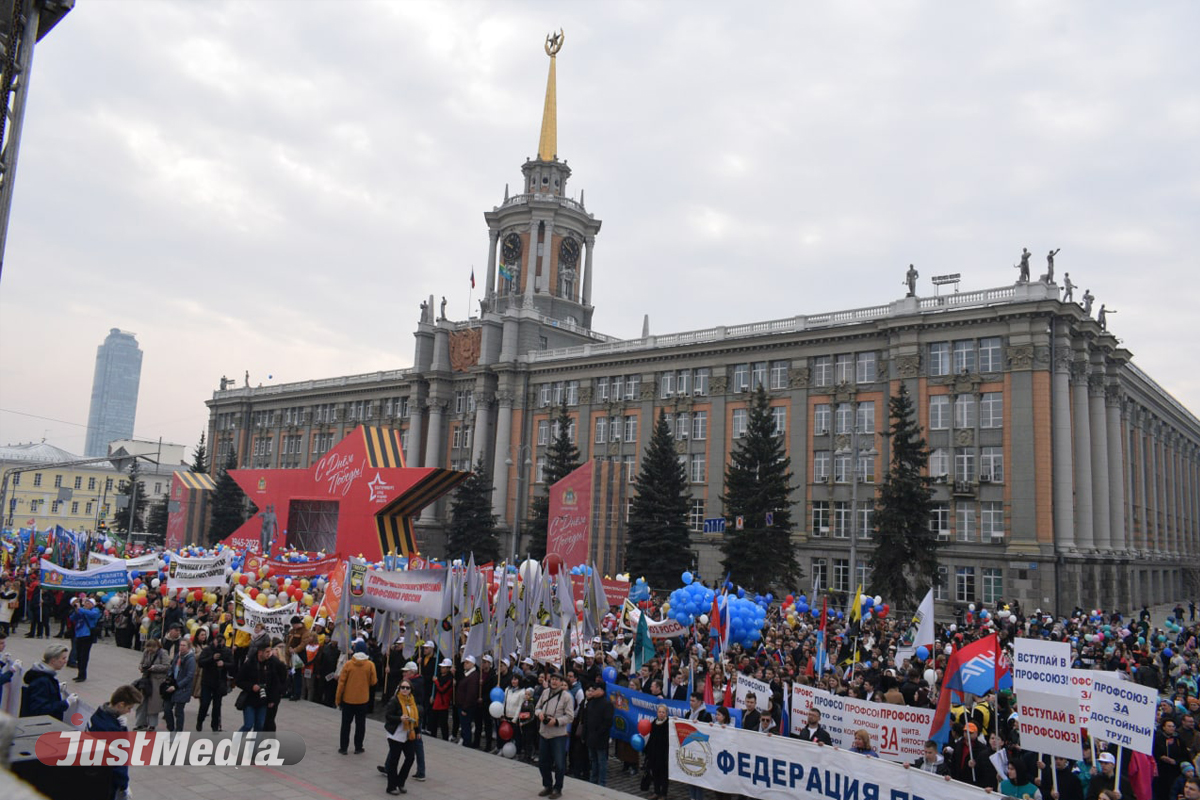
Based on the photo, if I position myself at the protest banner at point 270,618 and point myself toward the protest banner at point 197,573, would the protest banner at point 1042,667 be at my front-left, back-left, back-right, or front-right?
back-right

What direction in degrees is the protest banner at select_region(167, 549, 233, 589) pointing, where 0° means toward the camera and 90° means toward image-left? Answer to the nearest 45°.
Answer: approximately 0°

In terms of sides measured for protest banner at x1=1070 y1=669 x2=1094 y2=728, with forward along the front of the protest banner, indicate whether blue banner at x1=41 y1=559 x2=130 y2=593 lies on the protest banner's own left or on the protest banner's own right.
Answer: on the protest banner's own right

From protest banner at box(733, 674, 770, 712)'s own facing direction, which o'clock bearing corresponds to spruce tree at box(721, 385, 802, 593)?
The spruce tree is roughly at 6 o'clock from the protest banner.

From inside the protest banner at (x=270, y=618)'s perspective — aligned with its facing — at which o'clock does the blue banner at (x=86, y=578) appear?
The blue banner is roughly at 5 o'clock from the protest banner.

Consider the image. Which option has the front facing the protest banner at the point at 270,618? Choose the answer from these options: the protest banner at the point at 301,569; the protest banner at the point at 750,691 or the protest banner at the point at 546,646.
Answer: the protest banner at the point at 301,569

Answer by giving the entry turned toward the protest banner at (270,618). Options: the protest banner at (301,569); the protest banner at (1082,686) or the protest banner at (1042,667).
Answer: the protest banner at (301,569)

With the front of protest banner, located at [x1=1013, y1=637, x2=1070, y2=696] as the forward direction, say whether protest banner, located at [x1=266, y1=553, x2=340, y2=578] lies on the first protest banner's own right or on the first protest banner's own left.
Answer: on the first protest banner's own right
